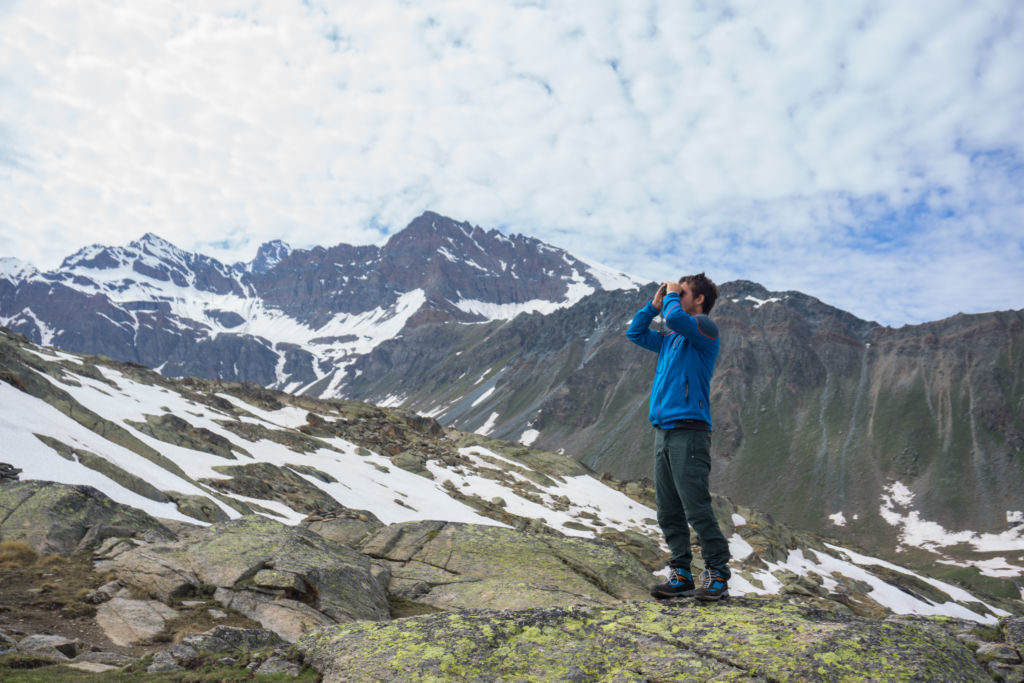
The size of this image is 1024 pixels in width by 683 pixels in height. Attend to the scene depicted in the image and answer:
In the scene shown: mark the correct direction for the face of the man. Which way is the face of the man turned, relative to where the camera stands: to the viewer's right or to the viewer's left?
to the viewer's left

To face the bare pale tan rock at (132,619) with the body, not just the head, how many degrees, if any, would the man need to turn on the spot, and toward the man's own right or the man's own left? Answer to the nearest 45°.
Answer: approximately 45° to the man's own right

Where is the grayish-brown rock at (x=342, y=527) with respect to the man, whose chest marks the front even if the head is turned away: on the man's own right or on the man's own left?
on the man's own right

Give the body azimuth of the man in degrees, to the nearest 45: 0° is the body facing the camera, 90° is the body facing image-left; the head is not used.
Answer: approximately 45°
